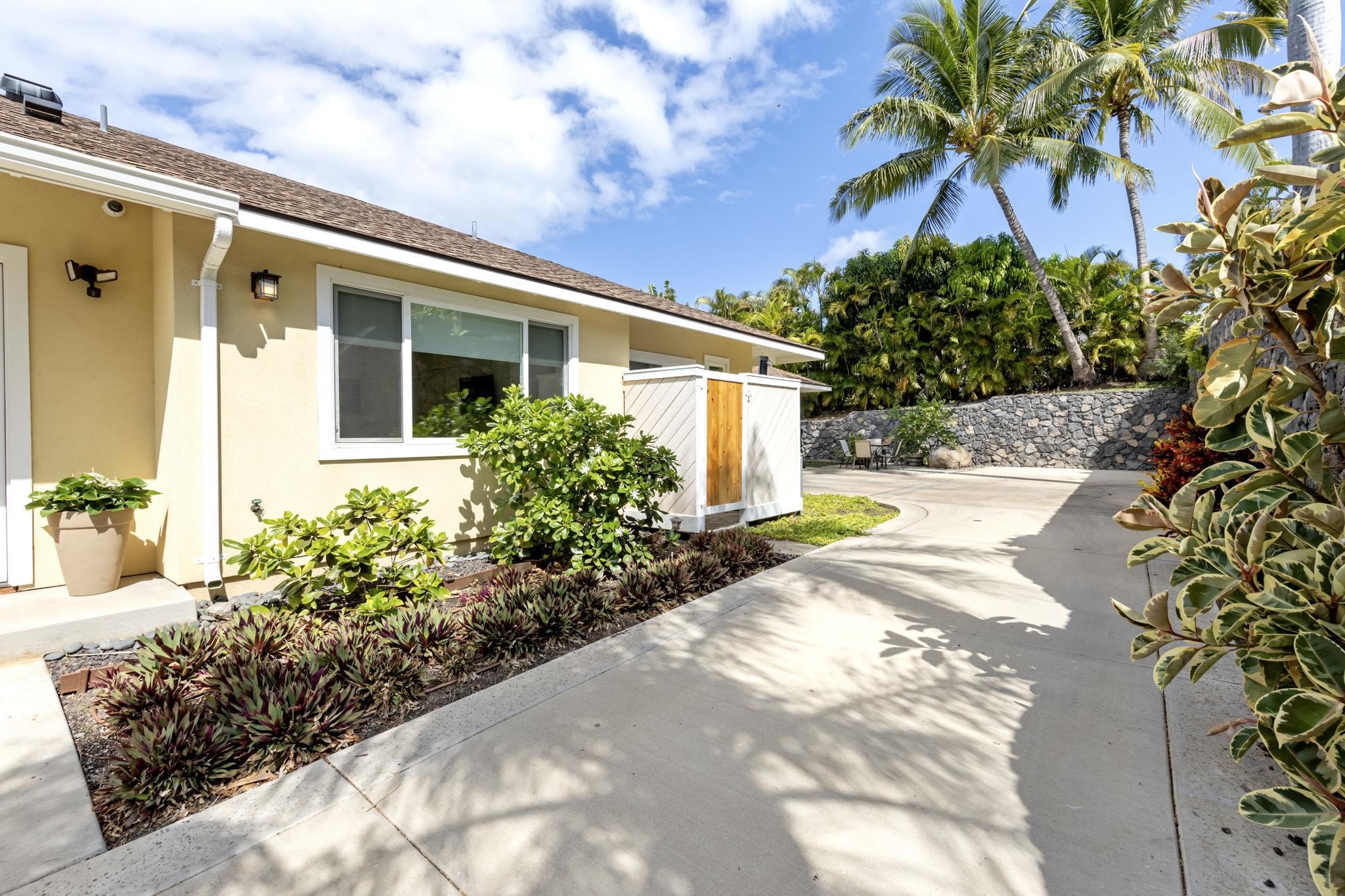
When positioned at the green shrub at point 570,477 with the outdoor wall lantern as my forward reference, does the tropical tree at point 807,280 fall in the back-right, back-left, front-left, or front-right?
back-right

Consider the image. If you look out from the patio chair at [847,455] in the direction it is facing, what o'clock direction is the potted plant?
The potted plant is roughly at 4 o'clock from the patio chair.

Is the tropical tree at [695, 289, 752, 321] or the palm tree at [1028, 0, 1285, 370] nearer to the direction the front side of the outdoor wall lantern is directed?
the palm tree

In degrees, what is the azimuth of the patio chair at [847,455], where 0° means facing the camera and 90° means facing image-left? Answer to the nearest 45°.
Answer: approximately 315°

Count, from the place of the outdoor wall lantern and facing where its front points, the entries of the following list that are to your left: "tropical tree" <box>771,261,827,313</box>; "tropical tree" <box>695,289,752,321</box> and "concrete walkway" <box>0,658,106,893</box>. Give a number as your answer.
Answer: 2

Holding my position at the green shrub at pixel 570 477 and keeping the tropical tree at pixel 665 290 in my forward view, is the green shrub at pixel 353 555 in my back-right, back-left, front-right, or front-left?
back-left

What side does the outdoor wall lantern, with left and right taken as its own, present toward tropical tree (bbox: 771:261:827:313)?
left

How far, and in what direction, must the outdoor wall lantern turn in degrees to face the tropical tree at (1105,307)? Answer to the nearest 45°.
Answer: approximately 45° to its left

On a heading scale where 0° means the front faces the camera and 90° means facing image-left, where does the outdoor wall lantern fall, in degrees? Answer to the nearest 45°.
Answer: approximately 315°

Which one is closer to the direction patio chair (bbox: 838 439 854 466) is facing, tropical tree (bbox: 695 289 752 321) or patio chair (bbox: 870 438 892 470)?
the patio chair

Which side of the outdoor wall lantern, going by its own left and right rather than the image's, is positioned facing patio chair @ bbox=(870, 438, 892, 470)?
left

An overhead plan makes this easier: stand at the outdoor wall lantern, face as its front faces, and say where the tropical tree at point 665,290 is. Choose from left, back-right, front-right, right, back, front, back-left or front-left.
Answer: left

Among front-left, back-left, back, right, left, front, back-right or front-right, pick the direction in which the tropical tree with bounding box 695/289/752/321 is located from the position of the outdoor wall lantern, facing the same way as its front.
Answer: left

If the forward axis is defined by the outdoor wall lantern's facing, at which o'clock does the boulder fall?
The boulder is roughly at 10 o'clock from the outdoor wall lantern.

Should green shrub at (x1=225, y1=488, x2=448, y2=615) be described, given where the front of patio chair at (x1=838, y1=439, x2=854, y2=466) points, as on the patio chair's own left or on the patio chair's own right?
on the patio chair's own right
